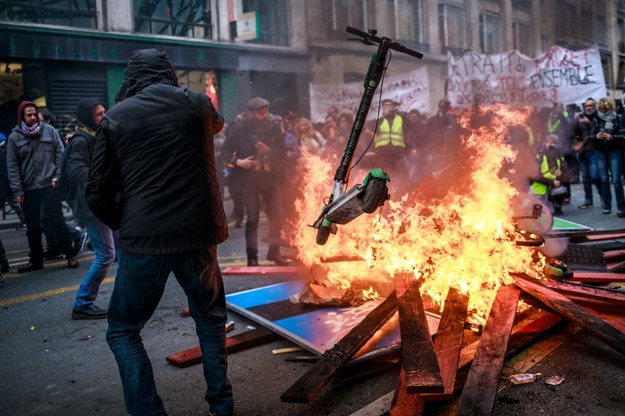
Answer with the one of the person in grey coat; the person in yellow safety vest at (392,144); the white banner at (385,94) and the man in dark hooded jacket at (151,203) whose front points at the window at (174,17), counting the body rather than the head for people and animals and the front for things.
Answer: the man in dark hooded jacket

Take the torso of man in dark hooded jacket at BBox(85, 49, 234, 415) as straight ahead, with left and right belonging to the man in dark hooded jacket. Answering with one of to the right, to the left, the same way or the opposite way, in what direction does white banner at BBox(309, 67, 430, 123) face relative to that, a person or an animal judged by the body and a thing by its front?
the opposite way

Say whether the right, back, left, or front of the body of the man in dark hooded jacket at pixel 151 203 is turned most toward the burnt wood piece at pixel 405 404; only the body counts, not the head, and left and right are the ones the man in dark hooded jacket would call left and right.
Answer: right

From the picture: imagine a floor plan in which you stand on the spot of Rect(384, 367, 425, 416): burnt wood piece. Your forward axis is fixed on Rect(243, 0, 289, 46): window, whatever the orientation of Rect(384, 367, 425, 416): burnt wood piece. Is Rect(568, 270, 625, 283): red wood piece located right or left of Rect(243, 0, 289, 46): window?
right

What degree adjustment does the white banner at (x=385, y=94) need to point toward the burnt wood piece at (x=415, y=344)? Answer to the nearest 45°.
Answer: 0° — it already faces it

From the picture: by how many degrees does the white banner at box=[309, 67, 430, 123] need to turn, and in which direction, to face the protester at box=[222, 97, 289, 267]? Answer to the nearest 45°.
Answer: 0° — it already faces them

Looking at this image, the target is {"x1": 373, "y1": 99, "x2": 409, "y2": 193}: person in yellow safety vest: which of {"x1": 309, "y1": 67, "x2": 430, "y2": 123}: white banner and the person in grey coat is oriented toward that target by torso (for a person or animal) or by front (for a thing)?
the white banner

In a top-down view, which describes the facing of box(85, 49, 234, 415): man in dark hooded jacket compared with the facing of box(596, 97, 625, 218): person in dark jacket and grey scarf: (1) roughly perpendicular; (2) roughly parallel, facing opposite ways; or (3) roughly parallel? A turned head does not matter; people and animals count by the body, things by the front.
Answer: roughly parallel, facing opposite ways

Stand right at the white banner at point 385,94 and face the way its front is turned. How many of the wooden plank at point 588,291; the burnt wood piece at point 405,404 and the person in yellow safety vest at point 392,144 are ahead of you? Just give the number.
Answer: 3

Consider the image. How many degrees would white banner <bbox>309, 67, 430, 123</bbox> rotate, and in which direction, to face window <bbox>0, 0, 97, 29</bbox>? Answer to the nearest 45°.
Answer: approximately 90° to its right

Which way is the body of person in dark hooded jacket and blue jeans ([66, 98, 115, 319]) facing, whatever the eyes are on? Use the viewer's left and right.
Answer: facing to the right of the viewer
